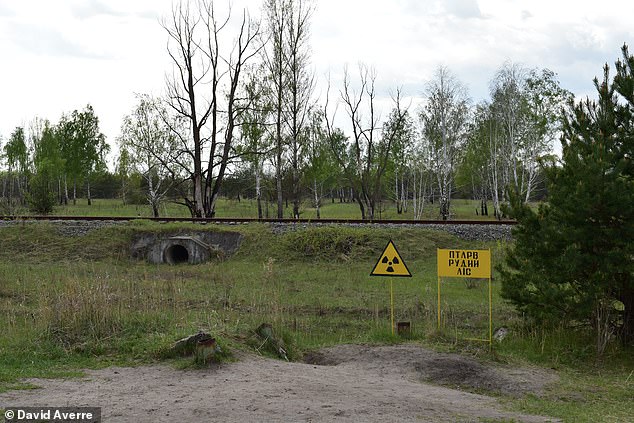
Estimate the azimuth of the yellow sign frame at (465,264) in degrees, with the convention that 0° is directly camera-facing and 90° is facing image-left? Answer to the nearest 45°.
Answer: approximately 0°

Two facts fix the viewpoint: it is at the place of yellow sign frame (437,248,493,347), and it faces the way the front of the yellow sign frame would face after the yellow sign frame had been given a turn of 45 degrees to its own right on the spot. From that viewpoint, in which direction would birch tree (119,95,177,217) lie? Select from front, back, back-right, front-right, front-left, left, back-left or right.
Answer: right

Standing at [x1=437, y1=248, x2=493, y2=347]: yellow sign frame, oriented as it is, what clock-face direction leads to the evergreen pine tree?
The evergreen pine tree is roughly at 9 o'clock from the yellow sign frame.

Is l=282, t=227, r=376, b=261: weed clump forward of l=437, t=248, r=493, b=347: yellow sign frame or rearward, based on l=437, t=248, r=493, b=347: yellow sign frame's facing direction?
rearward
